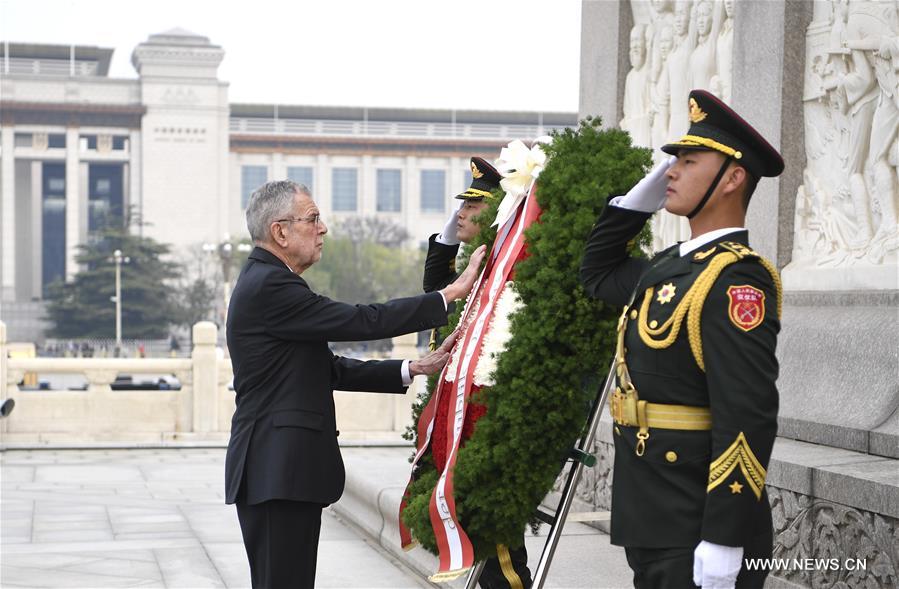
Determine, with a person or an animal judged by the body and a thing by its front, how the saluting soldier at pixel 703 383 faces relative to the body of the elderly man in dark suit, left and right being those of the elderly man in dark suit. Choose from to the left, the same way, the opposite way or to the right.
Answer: the opposite way

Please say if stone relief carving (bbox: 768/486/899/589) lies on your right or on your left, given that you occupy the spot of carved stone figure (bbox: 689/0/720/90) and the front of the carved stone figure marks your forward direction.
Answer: on your left

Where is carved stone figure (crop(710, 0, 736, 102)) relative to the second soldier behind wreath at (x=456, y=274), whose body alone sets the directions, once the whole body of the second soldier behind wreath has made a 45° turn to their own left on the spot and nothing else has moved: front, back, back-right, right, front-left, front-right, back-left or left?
back-left

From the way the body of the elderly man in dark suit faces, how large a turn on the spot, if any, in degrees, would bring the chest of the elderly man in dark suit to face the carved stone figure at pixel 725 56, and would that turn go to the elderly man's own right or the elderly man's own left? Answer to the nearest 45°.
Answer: approximately 45° to the elderly man's own left

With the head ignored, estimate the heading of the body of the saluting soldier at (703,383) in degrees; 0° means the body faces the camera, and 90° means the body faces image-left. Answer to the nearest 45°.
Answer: approximately 90°

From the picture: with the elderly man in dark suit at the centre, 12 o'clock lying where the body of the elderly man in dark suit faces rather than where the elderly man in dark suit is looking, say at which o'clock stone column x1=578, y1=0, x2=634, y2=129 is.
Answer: The stone column is roughly at 10 o'clock from the elderly man in dark suit.

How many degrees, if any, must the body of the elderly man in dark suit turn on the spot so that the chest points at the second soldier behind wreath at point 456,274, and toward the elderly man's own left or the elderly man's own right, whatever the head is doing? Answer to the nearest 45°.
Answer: approximately 45° to the elderly man's own left

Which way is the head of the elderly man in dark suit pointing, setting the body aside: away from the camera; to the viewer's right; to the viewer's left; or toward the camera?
to the viewer's right

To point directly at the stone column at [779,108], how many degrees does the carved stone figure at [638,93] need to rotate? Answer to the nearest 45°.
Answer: approximately 90° to its left

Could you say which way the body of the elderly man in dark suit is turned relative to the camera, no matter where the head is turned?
to the viewer's right

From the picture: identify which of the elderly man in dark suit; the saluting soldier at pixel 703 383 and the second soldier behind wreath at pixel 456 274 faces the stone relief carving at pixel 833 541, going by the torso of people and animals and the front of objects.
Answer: the elderly man in dark suit
